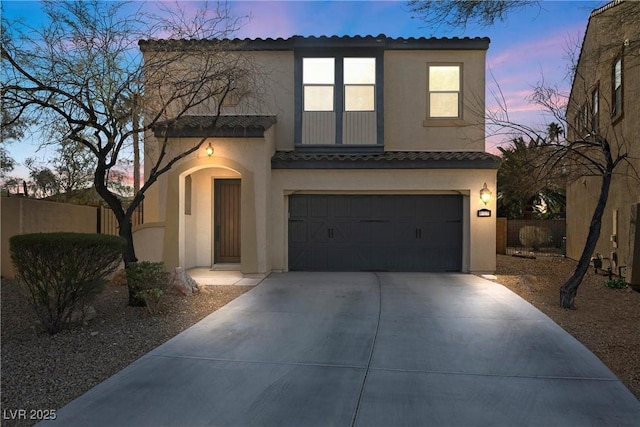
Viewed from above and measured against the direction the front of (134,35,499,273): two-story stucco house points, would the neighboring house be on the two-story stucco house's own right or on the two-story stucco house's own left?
on the two-story stucco house's own left

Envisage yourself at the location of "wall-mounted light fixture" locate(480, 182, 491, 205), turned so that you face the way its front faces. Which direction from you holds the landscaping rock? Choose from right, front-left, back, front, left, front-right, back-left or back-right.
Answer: front-right

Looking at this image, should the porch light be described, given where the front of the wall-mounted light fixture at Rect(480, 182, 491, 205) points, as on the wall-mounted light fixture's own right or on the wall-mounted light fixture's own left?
on the wall-mounted light fixture's own right

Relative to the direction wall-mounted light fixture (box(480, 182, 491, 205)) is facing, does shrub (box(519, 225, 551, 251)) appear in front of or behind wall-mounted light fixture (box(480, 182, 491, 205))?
behind

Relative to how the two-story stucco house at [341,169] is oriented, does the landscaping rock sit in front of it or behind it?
in front

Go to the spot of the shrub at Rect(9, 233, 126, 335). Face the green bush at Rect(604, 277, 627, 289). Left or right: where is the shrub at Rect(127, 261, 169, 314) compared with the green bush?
left

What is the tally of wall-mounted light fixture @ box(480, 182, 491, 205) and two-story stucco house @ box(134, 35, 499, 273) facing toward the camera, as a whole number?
2

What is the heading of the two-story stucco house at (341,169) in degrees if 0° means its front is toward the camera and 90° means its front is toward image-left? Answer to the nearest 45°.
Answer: approximately 0°

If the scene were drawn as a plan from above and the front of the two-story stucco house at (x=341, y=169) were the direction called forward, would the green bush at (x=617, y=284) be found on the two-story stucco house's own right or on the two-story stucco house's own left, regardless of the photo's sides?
on the two-story stucco house's own left

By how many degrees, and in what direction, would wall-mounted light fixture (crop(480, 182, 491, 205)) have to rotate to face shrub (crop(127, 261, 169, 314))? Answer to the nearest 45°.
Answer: approximately 45° to its right

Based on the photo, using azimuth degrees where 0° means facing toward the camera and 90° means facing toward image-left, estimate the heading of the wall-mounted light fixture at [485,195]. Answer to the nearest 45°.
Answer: approximately 0°
